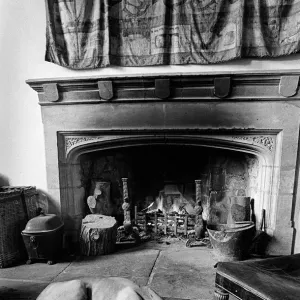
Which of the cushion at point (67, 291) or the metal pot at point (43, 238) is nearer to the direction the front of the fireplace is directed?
the cushion

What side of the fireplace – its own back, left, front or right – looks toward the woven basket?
right

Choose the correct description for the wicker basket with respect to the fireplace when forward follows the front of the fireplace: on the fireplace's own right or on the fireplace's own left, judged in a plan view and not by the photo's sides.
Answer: on the fireplace's own right

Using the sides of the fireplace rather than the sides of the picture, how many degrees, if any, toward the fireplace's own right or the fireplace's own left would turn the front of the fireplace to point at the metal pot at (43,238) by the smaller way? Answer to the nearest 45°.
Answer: approximately 90° to the fireplace's own right

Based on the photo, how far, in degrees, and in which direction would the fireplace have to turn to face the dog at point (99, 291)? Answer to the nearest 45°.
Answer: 0° — it already faces it

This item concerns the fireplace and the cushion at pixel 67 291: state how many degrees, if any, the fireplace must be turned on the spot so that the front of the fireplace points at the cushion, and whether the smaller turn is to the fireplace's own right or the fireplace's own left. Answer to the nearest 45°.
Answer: approximately 45° to the fireplace's own right

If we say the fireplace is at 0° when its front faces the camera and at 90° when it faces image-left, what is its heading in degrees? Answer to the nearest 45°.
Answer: approximately 0°
